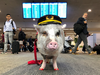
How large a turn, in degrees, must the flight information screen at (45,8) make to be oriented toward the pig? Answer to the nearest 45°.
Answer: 0° — it already faces it

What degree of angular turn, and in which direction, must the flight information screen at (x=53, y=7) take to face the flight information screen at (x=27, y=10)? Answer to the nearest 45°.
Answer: approximately 90° to its right

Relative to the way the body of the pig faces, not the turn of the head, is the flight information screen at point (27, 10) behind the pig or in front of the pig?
behind

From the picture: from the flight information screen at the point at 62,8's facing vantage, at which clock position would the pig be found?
The pig is roughly at 12 o'clock from the flight information screen.

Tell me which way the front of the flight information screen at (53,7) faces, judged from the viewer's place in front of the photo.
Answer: facing the viewer

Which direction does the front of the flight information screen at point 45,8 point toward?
toward the camera

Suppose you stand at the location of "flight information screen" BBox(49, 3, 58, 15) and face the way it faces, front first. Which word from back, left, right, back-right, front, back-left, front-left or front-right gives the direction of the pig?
front

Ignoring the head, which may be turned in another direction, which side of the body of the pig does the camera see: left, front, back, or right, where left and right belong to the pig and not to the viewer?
front

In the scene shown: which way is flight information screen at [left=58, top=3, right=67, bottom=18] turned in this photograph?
toward the camera

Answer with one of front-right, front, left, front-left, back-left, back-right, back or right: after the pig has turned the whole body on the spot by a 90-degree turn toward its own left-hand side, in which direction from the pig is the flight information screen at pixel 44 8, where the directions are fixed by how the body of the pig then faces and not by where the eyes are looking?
left

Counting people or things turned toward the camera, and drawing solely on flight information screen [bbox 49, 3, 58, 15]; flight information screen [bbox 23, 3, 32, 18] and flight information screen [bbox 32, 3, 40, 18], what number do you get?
3

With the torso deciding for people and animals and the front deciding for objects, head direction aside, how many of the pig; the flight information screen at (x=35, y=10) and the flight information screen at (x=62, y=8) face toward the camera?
3

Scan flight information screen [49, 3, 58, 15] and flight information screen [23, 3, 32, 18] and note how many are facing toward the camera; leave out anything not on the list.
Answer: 2
